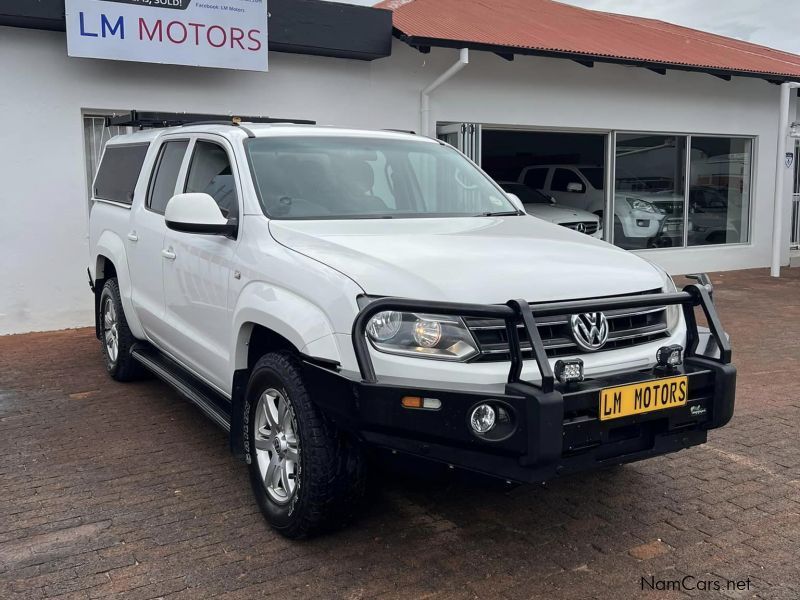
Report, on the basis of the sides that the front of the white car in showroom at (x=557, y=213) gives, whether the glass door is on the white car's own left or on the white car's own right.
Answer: on the white car's own right

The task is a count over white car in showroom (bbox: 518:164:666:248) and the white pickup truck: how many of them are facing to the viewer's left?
0

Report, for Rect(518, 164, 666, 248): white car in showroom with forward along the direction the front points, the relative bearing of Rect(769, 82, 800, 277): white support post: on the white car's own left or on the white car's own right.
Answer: on the white car's own left

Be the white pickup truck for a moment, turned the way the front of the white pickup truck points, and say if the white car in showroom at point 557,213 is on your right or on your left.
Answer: on your left

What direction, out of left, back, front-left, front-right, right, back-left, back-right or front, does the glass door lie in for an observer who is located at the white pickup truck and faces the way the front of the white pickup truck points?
back-left

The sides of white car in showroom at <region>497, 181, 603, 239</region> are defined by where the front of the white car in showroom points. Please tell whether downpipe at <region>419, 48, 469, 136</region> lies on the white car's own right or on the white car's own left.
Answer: on the white car's own right

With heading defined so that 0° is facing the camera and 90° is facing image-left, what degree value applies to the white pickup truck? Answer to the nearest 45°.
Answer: approximately 315°

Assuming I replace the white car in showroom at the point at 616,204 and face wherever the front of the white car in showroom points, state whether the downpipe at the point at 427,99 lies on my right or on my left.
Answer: on my right

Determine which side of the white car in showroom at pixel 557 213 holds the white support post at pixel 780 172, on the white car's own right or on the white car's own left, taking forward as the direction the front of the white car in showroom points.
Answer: on the white car's own left

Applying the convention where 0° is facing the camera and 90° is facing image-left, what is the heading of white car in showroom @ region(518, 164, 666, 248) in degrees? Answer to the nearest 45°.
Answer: approximately 315°

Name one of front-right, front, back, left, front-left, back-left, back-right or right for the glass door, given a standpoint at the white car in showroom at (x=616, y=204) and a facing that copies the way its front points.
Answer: right

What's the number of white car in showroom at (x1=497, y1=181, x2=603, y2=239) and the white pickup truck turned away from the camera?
0
